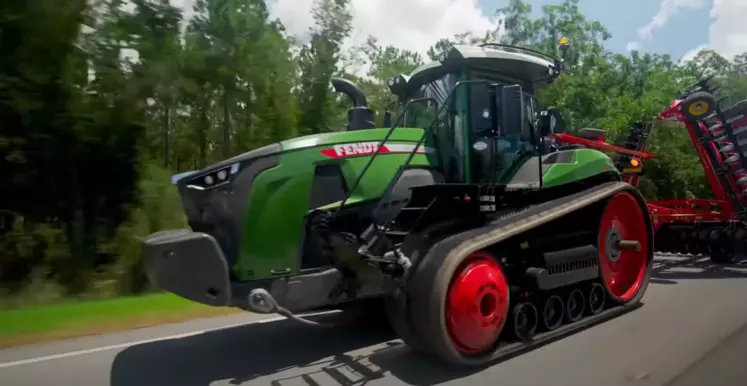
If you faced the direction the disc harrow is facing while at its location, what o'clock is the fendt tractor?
The fendt tractor is roughly at 11 o'clock from the disc harrow.

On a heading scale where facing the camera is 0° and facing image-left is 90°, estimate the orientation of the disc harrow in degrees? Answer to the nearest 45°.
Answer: approximately 45°

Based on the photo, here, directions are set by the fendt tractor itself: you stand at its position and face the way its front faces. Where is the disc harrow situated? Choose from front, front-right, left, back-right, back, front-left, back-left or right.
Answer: back

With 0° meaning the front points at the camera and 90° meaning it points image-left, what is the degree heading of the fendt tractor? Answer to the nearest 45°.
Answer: approximately 45°
